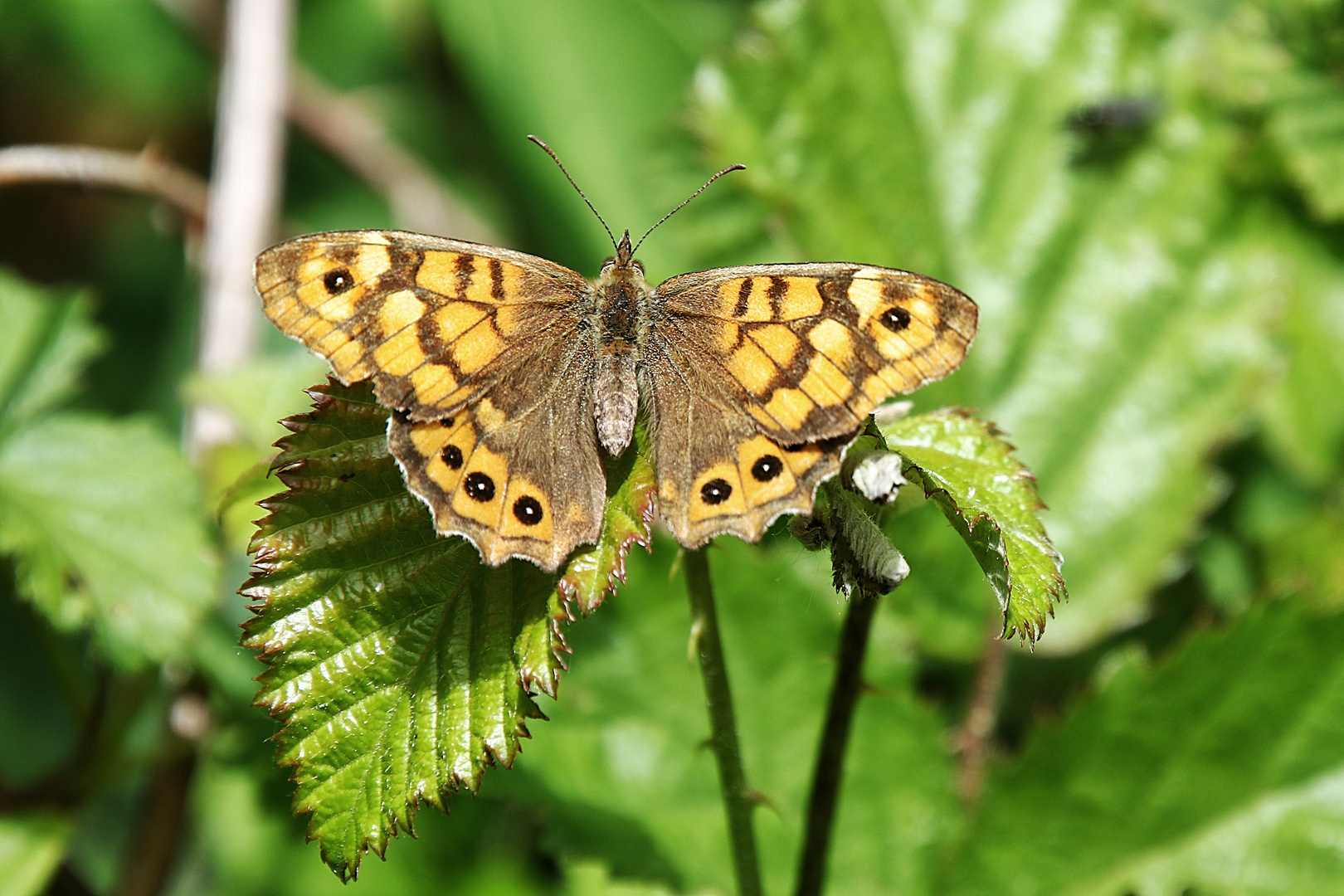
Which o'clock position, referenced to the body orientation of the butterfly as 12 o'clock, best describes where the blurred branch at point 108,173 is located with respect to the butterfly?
The blurred branch is roughly at 10 o'clock from the butterfly.

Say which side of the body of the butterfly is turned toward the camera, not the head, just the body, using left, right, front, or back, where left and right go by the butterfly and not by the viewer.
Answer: back

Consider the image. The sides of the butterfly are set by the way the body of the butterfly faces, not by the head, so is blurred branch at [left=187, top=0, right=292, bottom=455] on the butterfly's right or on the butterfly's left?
on the butterfly's left
